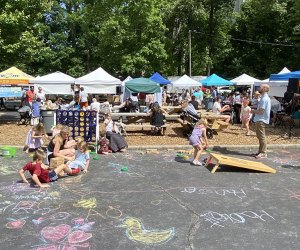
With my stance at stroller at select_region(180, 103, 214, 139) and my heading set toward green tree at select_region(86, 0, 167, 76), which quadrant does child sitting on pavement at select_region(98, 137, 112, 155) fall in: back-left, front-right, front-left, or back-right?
back-left

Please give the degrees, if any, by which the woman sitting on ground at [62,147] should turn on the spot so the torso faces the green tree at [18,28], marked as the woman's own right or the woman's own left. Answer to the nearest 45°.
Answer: approximately 135° to the woman's own left

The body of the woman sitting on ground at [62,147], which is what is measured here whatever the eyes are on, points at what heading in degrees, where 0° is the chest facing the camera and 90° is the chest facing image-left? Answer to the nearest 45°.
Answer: approximately 315°

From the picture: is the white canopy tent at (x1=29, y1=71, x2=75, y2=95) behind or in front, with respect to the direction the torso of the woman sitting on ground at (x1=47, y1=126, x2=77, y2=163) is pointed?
behind

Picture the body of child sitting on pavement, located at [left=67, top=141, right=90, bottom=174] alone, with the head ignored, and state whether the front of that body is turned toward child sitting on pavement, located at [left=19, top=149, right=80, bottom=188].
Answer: yes

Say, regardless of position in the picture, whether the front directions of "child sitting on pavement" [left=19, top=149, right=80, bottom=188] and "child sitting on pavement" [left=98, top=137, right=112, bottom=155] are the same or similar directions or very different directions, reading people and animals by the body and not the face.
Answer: very different directions

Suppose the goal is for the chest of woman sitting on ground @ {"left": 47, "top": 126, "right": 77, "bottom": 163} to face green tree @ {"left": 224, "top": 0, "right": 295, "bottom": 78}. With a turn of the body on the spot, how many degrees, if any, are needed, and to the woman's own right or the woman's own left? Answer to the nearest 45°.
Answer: approximately 90° to the woman's own left

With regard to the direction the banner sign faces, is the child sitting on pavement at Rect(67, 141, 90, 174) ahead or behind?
ahead

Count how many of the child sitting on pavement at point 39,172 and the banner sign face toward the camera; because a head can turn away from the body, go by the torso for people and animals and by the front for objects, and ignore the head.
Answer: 1
